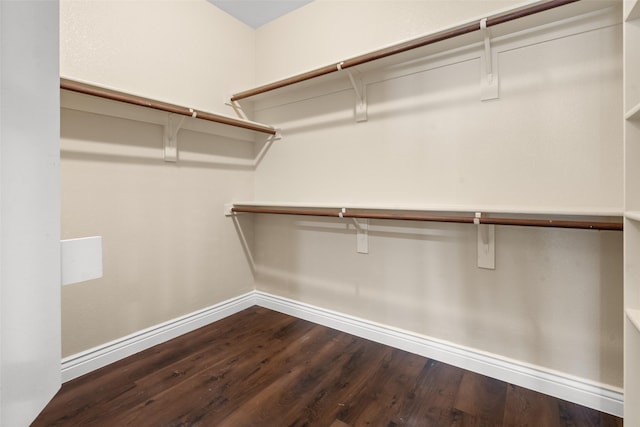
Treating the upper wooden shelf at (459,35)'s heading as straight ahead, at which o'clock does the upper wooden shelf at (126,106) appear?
the upper wooden shelf at (126,106) is roughly at 1 o'clock from the upper wooden shelf at (459,35).

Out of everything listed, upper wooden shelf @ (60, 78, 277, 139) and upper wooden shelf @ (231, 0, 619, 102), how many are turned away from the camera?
0

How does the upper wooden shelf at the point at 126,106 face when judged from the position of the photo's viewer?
facing the viewer and to the right of the viewer

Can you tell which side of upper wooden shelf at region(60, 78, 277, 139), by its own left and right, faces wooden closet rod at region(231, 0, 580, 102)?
front

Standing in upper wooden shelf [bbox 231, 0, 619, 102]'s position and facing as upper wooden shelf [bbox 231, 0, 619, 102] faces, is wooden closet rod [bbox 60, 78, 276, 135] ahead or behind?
ahead
